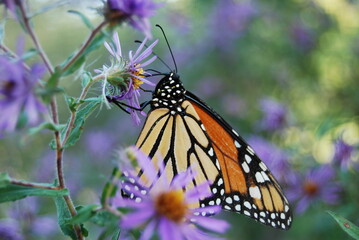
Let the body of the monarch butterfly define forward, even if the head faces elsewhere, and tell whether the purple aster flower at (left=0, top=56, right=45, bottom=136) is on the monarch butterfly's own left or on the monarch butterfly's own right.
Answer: on the monarch butterfly's own right
